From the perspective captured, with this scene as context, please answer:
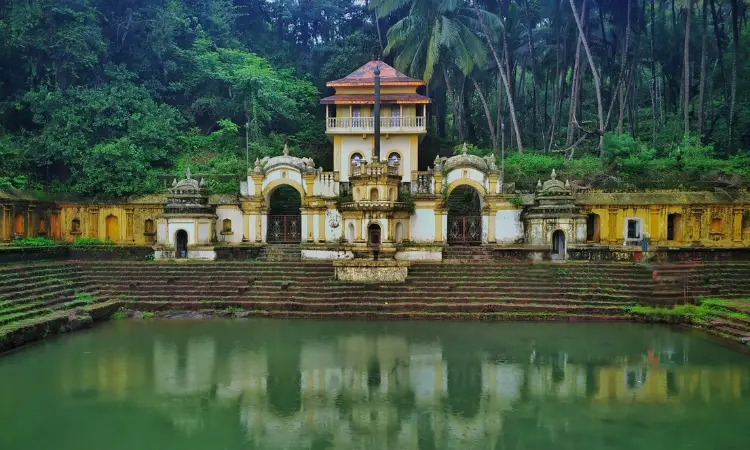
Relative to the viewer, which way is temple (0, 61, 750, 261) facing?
toward the camera
